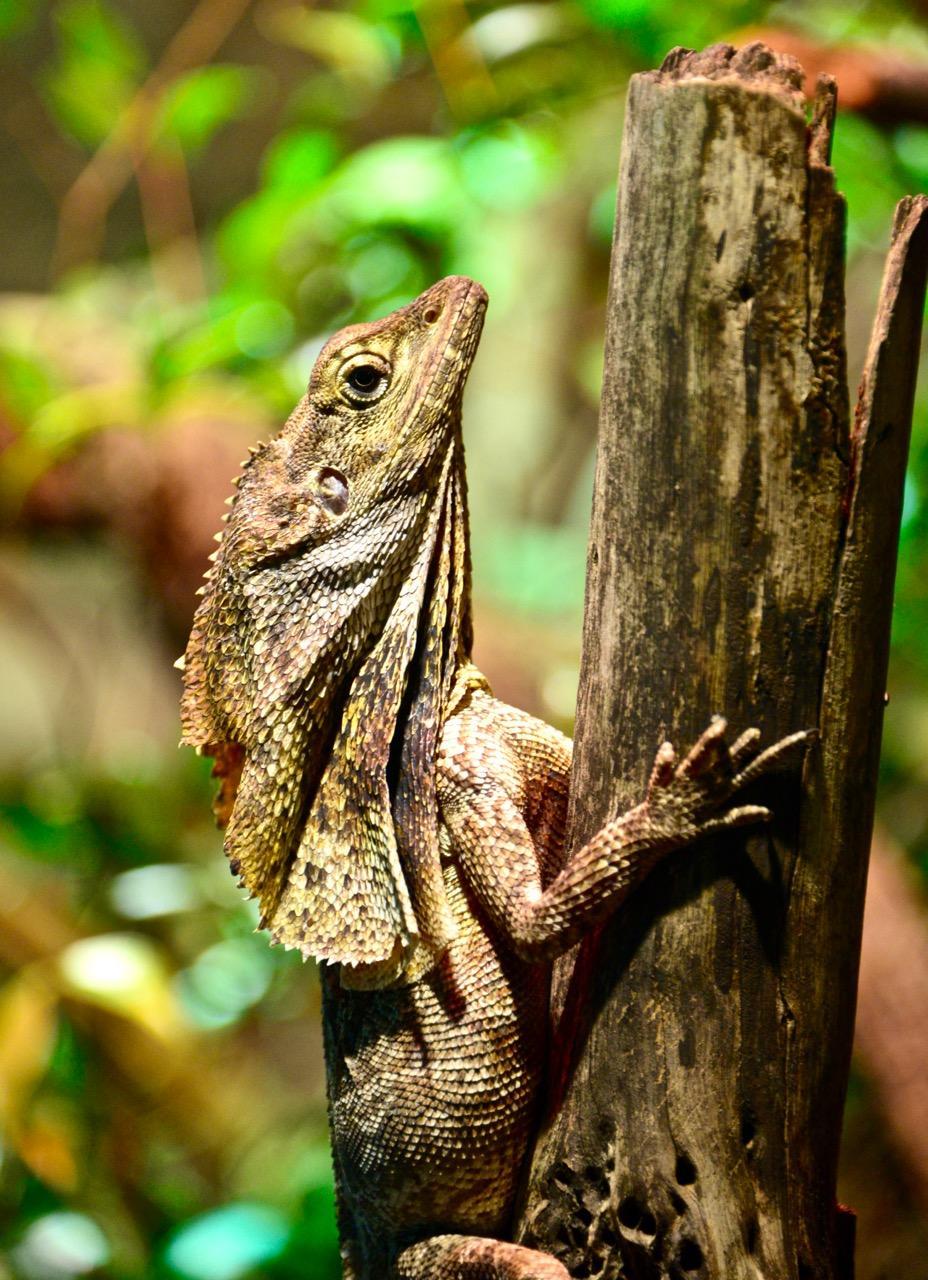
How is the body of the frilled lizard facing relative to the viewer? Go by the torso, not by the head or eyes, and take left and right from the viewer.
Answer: facing to the right of the viewer
